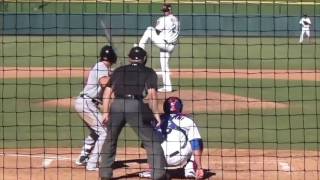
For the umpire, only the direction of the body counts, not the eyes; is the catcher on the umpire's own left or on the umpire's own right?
on the umpire's own right

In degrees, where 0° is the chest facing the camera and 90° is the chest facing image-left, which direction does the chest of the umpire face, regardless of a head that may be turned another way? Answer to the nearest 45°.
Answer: approximately 180°

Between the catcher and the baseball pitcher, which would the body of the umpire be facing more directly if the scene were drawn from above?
the baseball pitcher

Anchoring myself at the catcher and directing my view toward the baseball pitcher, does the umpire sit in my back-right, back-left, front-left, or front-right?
back-left

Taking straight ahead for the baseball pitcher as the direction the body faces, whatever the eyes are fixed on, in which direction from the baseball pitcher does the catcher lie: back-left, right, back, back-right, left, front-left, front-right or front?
left

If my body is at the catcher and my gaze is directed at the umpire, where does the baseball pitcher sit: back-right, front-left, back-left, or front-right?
back-right

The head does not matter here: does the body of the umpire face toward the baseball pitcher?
yes

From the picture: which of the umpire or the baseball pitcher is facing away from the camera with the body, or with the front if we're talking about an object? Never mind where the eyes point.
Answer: the umpire

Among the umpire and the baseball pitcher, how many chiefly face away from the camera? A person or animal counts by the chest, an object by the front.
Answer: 1

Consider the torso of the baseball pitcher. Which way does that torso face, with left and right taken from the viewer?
facing to the left of the viewer
